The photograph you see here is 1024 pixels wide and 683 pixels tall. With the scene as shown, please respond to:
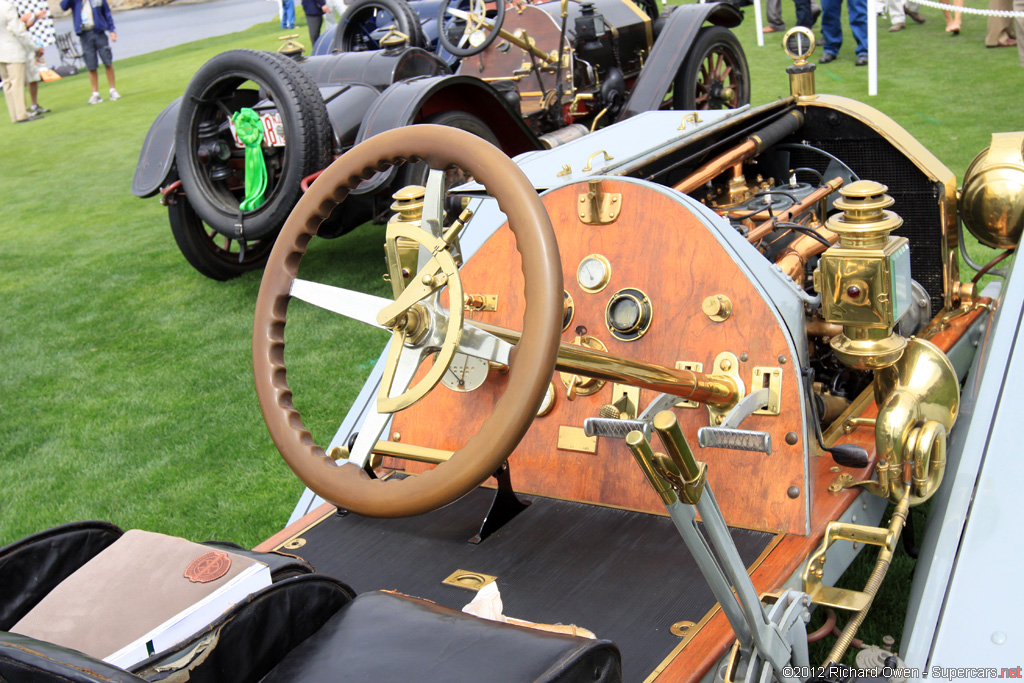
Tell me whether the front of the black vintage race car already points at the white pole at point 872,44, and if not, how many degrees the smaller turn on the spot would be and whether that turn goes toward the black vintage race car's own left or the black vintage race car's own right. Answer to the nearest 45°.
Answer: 0° — it already faces it

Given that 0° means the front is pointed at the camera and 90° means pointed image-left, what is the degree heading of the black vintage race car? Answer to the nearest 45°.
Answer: approximately 225°
